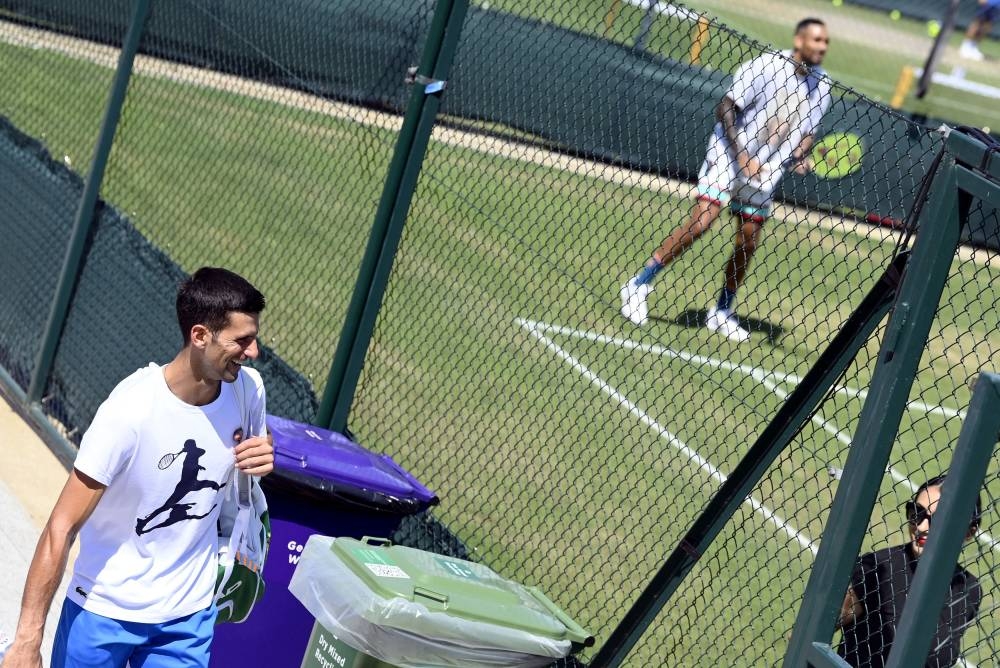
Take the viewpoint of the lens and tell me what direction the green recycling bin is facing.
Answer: facing the viewer and to the left of the viewer

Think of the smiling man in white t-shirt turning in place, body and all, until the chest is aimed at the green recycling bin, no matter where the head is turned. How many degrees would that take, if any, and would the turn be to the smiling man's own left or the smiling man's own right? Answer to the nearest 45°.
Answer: approximately 45° to the smiling man's own left

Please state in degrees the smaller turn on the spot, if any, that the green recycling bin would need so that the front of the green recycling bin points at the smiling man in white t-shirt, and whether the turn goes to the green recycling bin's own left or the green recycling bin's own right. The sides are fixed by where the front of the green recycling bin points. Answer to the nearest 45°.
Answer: approximately 45° to the green recycling bin's own right

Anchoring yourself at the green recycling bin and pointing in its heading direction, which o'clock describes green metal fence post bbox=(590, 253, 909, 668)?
The green metal fence post is roughly at 8 o'clock from the green recycling bin.

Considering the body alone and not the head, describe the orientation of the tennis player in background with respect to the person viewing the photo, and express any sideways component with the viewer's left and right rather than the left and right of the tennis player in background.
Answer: facing the viewer and to the right of the viewer

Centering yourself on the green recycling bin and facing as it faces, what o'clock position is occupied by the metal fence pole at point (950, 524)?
The metal fence pole is roughly at 9 o'clock from the green recycling bin.

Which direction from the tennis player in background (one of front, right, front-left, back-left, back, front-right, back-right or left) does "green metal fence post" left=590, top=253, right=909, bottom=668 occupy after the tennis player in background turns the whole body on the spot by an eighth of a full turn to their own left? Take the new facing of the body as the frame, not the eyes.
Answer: right

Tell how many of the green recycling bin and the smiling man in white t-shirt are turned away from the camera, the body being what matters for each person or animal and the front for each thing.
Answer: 0

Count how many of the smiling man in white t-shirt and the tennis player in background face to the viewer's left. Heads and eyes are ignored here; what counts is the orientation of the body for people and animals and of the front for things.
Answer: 0

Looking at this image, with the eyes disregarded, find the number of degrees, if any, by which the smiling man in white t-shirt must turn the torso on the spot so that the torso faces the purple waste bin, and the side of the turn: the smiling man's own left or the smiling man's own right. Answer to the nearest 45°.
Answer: approximately 90° to the smiling man's own left
